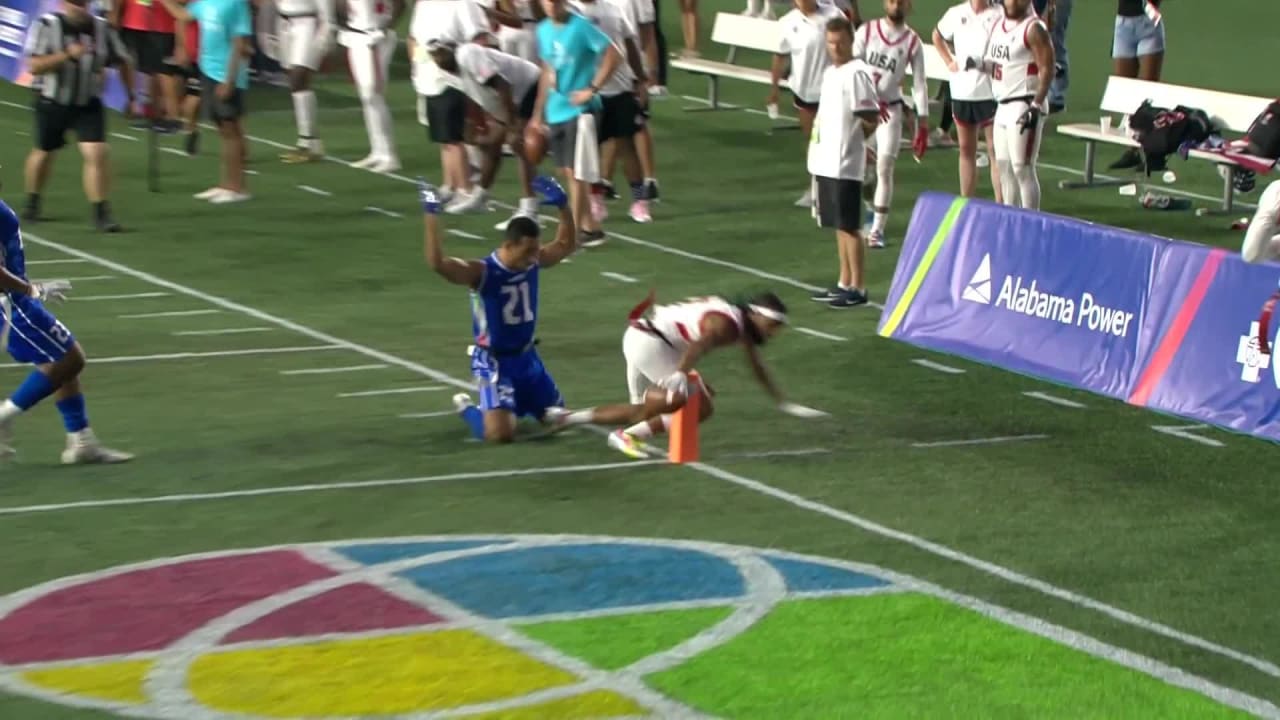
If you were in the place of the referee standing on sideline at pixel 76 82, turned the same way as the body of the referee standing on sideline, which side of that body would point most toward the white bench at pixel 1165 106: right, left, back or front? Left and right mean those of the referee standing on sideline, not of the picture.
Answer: left

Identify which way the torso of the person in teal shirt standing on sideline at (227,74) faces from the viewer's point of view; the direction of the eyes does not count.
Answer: to the viewer's left

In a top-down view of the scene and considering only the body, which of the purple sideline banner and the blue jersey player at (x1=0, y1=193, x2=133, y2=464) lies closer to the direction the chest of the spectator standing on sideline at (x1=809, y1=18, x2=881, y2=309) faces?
the blue jersey player

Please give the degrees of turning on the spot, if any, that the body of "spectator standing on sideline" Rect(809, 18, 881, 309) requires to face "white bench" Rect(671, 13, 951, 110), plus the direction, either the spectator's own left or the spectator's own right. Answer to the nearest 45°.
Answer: approximately 135° to the spectator's own right

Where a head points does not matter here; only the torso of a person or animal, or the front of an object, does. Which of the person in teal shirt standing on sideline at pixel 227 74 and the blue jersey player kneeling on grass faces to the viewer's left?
the person in teal shirt standing on sideline
